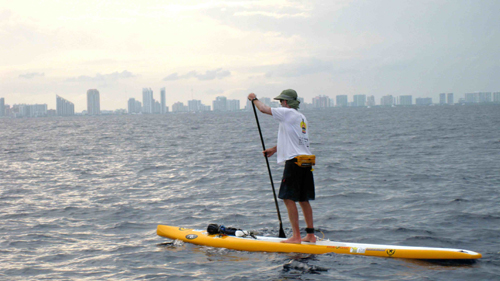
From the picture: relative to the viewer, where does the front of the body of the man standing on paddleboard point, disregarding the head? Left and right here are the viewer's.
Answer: facing away from the viewer and to the left of the viewer

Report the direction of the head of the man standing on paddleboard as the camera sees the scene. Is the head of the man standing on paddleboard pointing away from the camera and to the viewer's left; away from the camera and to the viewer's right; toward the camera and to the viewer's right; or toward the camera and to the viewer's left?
away from the camera and to the viewer's left

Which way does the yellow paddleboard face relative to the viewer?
to the viewer's left
